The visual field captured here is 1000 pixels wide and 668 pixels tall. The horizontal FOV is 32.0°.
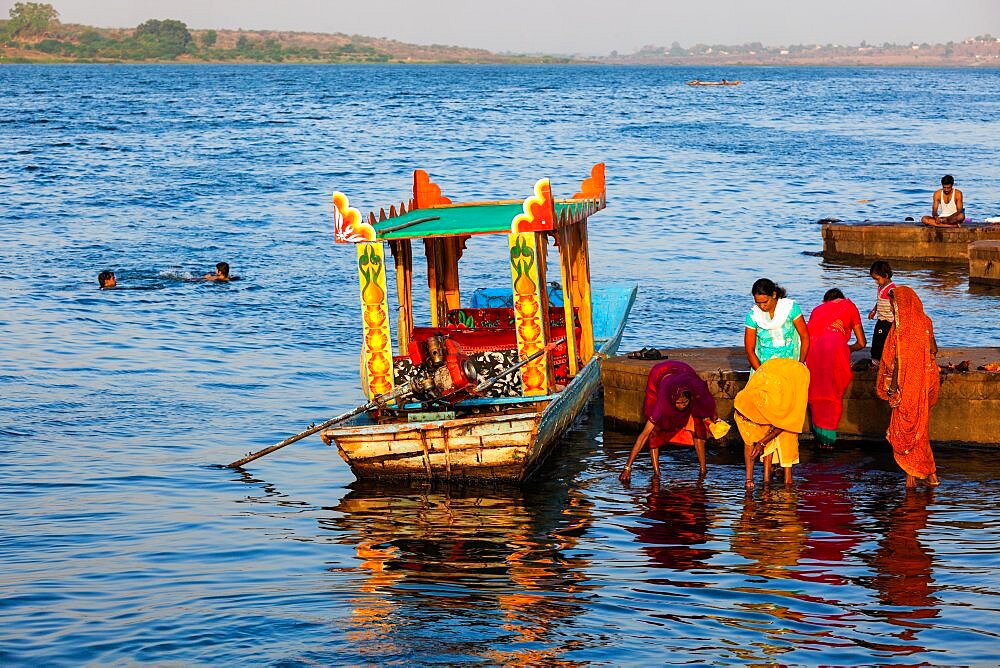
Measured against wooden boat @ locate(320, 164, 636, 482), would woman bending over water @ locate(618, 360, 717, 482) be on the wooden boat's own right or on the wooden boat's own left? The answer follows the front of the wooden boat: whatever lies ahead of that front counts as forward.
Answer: on the wooden boat's own right

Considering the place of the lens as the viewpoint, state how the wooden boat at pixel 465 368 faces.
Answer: facing away from the viewer and to the right of the viewer

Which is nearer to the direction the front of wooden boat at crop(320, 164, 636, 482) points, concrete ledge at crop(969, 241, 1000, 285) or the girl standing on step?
the concrete ledge

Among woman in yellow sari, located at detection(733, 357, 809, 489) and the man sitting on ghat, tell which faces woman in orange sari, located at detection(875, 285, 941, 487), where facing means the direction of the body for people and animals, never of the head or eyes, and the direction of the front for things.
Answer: the man sitting on ghat

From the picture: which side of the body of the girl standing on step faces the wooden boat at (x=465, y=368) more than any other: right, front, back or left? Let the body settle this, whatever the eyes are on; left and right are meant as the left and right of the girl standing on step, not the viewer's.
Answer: right

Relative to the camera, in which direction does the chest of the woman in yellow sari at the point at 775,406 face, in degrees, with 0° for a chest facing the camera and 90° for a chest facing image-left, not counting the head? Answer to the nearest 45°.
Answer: approximately 45°
